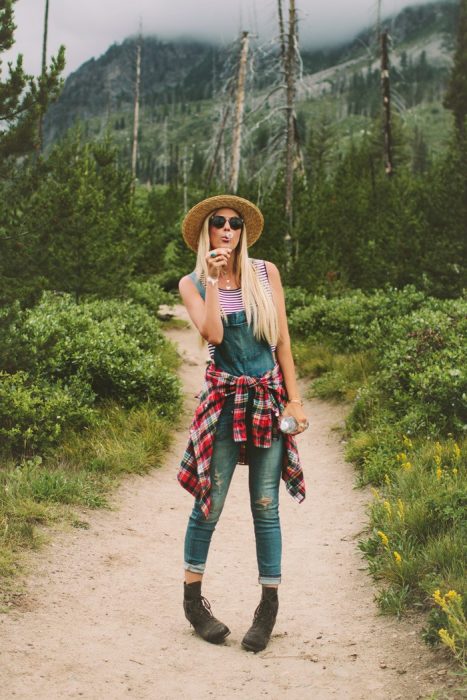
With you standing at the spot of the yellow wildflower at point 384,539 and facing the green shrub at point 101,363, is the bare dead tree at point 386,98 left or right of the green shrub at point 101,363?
right

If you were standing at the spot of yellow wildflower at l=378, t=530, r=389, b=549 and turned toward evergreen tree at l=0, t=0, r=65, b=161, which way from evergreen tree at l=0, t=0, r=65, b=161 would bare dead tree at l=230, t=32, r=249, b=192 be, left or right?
right

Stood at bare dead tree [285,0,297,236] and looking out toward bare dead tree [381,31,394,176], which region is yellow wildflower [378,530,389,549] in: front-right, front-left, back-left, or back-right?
back-right

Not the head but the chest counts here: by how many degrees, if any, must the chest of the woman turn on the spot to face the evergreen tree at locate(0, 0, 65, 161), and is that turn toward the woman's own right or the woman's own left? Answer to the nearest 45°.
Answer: approximately 135° to the woman's own right

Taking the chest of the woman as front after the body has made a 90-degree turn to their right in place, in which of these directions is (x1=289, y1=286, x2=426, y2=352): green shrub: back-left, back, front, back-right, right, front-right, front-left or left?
right

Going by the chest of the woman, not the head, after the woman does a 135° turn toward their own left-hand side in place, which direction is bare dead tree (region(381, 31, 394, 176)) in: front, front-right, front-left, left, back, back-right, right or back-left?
front-left

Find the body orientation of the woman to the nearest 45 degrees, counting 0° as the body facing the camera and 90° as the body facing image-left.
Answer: approximately 0°

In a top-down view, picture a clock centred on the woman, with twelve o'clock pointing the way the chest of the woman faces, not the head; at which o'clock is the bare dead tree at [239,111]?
The bare dead tree is roughly at 6 o'clock from the woman.

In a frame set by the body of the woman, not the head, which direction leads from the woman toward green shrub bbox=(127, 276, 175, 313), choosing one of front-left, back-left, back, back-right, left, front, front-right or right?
back

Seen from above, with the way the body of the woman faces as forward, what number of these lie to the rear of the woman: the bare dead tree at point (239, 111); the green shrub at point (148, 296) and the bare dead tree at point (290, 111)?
3
